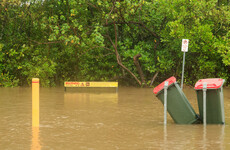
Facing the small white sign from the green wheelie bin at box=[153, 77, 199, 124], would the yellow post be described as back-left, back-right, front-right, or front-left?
back-left

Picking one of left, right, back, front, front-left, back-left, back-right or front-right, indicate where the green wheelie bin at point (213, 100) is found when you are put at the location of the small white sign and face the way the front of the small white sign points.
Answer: front

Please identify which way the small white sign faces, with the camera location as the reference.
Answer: facing the viewer

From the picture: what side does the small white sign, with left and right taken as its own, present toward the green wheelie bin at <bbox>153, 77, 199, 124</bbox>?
front

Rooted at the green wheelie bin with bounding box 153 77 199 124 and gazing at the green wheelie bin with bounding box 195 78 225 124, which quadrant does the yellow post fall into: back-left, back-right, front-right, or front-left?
back-right

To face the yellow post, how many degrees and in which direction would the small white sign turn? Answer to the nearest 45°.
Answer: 0° — it already faces it
